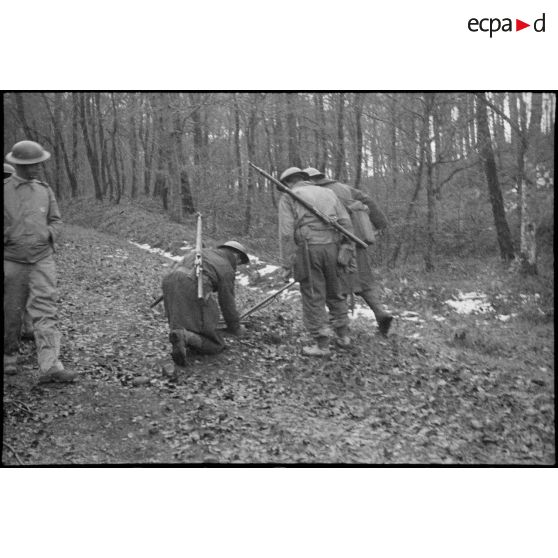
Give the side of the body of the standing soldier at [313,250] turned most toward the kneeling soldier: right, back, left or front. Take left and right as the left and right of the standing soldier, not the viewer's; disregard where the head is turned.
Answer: left

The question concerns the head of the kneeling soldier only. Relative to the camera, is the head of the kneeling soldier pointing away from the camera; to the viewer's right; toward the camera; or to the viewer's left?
to the viewer's right

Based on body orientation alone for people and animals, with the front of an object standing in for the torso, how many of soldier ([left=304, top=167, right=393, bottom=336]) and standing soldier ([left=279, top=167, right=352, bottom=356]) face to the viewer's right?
0

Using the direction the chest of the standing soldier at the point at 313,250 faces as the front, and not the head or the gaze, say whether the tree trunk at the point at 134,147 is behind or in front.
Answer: in front

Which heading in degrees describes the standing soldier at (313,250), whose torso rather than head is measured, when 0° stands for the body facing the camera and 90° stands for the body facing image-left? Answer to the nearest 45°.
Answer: approximately 135°

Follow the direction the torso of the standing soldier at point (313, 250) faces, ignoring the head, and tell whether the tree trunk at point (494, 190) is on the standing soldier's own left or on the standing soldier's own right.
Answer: on the standing soldier's own right
